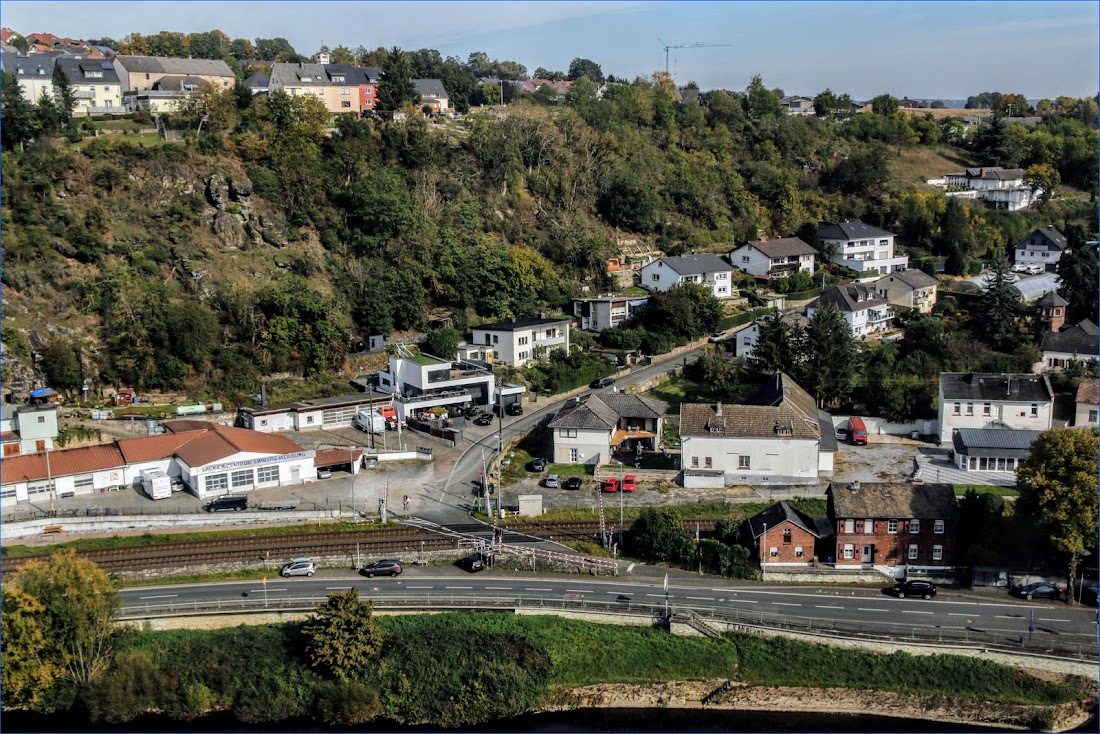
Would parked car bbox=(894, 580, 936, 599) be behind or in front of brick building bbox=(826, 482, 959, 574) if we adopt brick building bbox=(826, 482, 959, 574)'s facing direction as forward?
in front

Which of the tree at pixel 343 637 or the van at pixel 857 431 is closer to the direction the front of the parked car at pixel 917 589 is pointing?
the tree

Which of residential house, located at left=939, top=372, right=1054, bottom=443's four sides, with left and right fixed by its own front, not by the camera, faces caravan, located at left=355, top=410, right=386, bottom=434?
right

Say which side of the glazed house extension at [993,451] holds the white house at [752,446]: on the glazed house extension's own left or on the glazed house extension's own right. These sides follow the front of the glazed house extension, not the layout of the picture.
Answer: on the glazed house extension's own right

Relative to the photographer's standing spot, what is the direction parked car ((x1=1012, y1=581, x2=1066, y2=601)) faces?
facing to the left of the viewer

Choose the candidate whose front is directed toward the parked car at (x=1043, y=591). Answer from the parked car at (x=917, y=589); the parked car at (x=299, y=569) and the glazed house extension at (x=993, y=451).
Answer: the glazed house extension

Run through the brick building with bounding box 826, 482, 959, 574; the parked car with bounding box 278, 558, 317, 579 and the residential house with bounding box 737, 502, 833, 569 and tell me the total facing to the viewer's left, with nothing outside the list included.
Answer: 1

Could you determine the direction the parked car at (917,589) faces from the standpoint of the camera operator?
facing to the left of the viewer

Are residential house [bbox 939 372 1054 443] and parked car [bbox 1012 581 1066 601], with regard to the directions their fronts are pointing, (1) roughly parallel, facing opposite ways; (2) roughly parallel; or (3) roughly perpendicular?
roughly perpendicular

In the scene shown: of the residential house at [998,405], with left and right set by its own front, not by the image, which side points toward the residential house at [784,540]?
front

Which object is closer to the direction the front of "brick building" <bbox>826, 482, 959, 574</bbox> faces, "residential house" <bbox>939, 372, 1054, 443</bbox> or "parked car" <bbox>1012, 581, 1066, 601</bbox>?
the parked car

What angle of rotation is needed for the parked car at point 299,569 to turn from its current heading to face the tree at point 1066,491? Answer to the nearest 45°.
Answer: approximately 180°

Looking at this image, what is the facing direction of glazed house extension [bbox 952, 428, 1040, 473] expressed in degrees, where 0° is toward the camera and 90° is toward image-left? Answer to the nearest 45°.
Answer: approximately 0°

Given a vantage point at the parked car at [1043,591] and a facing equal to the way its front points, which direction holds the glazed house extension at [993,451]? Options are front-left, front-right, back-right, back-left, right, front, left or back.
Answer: right

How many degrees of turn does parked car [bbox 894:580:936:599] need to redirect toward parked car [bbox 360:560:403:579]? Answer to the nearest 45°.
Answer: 0° — it already faces it

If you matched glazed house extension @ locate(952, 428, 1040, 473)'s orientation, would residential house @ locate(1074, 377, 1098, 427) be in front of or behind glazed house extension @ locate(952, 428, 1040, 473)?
behind

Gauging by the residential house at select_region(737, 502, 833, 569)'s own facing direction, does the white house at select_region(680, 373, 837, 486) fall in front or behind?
behind

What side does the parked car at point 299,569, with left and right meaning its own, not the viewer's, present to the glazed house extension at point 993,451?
back

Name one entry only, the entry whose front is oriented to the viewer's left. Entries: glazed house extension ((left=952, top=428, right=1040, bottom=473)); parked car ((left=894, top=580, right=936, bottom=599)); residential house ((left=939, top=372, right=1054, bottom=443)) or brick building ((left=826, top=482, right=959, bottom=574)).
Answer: the parked car
